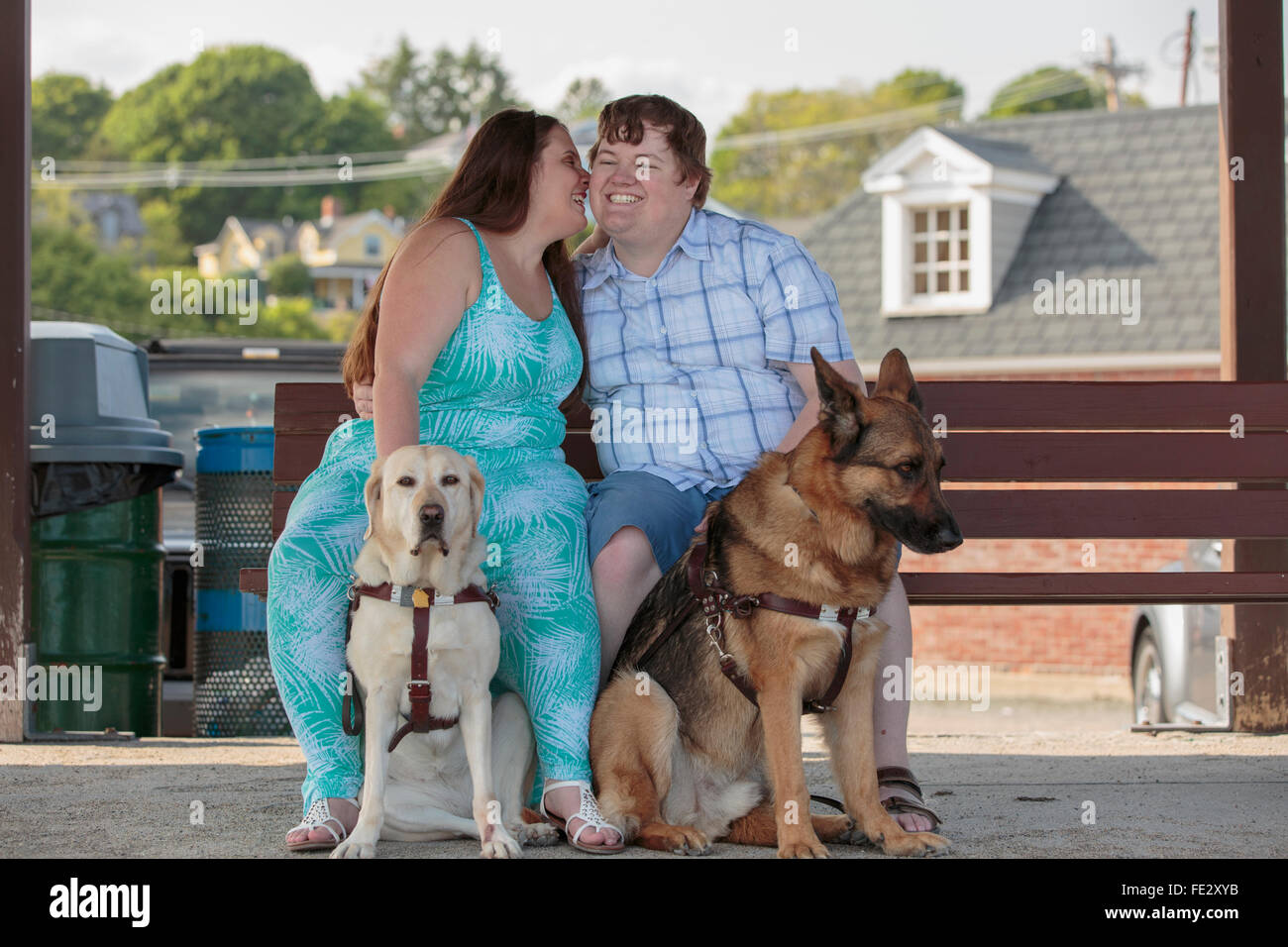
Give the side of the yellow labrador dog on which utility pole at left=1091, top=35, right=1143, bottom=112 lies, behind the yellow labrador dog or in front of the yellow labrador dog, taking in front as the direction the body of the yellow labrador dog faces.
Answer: behind

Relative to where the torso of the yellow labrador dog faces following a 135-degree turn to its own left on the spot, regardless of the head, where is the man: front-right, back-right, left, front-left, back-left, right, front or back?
front

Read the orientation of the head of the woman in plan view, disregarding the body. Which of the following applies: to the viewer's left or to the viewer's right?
to the viewer's right

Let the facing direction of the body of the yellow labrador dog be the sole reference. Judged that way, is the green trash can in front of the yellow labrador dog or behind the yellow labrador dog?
behind

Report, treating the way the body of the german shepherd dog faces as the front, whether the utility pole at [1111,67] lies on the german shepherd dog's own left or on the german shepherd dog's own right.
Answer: on the german shepherd dog's own left

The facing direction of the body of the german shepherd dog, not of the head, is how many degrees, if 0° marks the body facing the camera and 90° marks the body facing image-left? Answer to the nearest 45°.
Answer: approximately 315°

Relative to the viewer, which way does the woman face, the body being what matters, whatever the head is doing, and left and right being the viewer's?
facing the viewer and to the right of the viewer

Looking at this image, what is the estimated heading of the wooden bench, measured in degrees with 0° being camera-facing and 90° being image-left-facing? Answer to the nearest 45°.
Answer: approximately 0°

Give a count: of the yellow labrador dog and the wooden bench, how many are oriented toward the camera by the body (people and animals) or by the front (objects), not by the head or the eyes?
2

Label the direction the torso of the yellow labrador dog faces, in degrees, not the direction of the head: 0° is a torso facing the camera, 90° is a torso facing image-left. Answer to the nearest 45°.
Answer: approximately 0°
